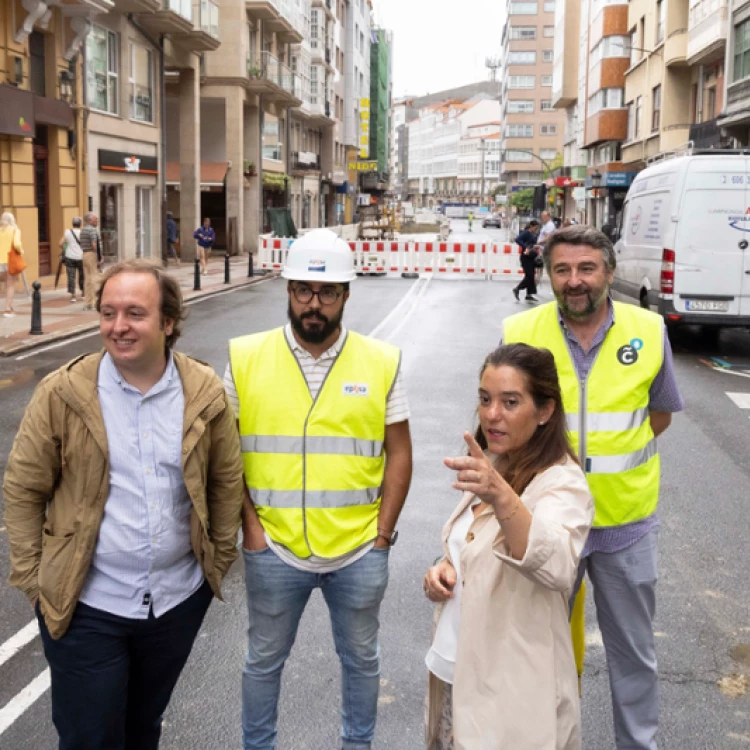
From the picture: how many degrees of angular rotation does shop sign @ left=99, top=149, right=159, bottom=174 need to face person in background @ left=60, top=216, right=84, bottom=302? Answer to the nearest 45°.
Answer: approximately 45° to its right

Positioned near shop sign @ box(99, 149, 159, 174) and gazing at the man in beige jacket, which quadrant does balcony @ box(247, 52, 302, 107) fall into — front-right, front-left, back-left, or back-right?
back-left

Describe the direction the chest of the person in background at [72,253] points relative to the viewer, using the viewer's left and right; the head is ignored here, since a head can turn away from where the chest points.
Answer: facing away from the viewer

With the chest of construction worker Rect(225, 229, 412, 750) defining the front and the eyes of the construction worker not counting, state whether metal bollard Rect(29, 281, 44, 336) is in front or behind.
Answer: behind

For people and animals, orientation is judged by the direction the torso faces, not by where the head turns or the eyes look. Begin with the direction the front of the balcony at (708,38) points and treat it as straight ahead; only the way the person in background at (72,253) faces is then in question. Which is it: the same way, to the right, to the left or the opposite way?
to the right

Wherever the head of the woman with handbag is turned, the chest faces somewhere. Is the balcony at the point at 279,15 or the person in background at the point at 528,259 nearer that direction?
the balcony

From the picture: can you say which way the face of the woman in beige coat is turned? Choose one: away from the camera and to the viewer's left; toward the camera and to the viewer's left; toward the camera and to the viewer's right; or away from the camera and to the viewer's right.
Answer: toward the camera and to the viewer's left
